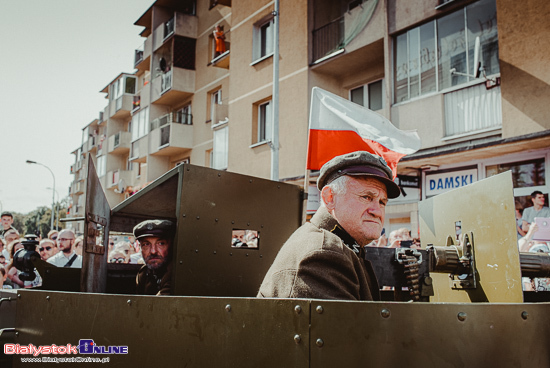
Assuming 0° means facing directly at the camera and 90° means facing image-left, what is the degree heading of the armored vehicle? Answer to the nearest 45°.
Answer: approximately 90°

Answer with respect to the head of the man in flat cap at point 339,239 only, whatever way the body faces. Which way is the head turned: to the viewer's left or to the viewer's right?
to the viewer's right

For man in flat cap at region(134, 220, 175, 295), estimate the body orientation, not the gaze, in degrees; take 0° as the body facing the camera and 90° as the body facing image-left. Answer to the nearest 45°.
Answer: approximately 0°

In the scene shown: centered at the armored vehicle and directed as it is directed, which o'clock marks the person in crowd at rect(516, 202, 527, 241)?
The person in crowd is roughly at 4 o'clock from the armored vehicle.

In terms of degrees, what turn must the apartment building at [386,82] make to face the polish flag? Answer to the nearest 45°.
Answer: approximately 45° to its left

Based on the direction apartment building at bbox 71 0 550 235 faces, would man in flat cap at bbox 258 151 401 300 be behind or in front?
in front

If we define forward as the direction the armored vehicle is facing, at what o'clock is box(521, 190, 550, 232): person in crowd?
The person in crowd is roughly at 4 o'clock from the armored vehicle.

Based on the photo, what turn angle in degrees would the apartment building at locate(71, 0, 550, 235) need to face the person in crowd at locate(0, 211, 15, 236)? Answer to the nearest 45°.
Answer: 0° — it already faces them

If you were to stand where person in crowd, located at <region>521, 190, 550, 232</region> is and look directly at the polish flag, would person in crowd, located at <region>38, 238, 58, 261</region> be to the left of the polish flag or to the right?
right

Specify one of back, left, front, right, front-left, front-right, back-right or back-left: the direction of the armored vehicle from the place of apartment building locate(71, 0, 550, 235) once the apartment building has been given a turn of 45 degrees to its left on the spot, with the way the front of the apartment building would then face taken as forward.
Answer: front
